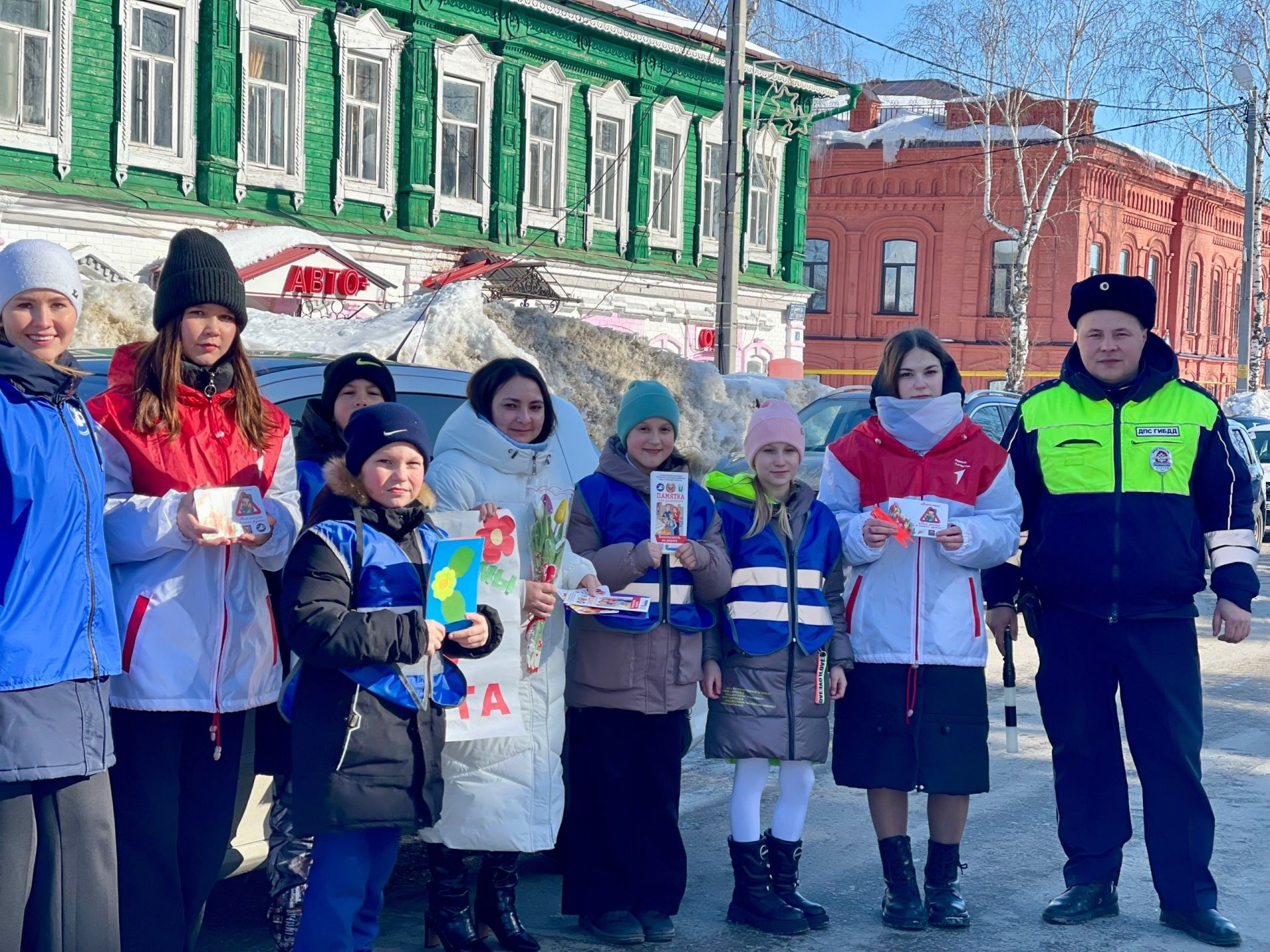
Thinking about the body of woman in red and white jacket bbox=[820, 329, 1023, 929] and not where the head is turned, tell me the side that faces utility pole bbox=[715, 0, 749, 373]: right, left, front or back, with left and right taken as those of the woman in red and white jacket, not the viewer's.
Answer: back

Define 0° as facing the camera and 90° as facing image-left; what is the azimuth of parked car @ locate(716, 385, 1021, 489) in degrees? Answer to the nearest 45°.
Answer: approximately 45°

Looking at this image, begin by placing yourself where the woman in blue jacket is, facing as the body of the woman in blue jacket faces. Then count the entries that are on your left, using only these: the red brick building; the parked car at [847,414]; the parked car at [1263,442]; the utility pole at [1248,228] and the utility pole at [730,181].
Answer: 5

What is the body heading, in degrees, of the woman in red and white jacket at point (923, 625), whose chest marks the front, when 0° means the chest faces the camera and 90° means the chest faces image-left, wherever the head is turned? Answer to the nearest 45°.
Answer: approximately 0°

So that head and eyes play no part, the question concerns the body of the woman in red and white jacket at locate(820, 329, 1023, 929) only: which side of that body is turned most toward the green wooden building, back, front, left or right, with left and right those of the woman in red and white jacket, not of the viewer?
back

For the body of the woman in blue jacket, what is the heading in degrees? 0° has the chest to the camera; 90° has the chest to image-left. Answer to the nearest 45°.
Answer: approximately 315°

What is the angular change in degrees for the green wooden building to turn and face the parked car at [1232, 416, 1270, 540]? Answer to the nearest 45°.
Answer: approximately 45° to its left

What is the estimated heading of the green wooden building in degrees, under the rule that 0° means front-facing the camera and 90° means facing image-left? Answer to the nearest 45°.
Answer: approximately 315°

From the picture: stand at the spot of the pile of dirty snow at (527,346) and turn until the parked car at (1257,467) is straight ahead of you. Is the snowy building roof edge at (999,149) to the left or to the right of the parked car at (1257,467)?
left

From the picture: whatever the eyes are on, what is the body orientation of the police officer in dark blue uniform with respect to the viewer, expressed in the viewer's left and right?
facing the viewer

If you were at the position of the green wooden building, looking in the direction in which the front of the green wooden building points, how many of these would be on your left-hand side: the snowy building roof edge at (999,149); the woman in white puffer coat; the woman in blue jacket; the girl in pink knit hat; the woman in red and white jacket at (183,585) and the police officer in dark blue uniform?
1

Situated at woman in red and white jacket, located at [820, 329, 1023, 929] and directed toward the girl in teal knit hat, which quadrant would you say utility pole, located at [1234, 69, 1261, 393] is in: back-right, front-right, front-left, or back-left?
back-right

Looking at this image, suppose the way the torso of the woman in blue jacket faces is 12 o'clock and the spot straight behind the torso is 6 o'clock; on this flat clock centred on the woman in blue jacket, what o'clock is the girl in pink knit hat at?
The girl in pink knit hat is roughly at 10 o'clock from the woman in blue jacket.

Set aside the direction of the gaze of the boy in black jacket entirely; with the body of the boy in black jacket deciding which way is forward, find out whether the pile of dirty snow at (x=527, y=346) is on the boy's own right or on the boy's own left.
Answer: on the boy's own left

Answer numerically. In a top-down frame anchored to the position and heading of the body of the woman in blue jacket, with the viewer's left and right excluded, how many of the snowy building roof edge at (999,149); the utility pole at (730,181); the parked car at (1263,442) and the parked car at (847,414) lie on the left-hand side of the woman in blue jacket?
4

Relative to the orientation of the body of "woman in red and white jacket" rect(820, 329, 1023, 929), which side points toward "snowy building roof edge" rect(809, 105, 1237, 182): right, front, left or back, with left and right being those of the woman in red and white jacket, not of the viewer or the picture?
back

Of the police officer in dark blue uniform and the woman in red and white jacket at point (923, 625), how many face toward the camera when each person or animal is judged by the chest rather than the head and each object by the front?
2
